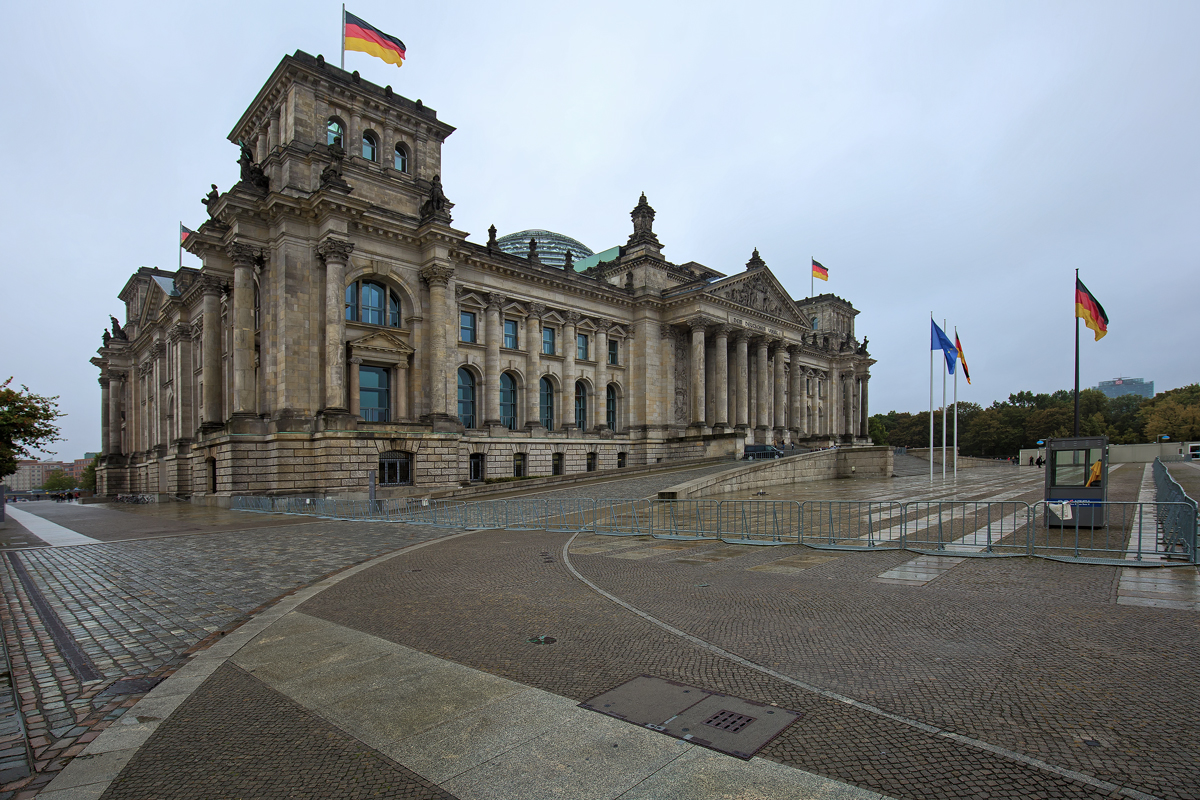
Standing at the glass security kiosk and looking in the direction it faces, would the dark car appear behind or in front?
behind

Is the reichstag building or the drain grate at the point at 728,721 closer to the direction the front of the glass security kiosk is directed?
the drain grate

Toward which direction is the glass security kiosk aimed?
toward the camera

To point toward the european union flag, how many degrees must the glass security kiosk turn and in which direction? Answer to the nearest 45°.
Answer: approximately 180°

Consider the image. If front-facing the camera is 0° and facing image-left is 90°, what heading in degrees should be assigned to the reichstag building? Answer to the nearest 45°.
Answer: approximately 315°

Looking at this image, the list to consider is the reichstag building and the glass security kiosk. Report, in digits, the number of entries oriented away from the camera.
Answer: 0

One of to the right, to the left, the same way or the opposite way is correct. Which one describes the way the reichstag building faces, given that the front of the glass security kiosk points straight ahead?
to the left

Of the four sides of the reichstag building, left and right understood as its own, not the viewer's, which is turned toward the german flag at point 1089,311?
front

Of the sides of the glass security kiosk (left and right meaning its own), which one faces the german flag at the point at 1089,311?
back

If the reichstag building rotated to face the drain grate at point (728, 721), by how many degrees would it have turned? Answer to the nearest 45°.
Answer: approximately 45° to its right

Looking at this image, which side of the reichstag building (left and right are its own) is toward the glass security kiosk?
front

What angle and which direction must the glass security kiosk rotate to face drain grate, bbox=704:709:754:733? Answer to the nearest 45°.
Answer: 0° — it already faces it
